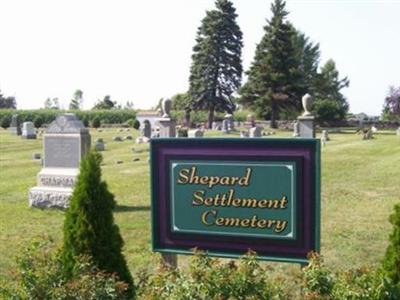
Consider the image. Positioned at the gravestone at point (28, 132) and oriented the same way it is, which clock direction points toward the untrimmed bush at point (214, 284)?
The untrimmed bush is roughly at 12 o'clock from the gravestone.

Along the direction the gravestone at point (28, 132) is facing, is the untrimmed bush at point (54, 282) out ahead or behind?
ahead

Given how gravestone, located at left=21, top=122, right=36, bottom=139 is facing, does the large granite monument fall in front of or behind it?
in front

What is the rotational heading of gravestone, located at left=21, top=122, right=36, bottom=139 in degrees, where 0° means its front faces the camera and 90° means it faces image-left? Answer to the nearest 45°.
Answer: approximately 0°

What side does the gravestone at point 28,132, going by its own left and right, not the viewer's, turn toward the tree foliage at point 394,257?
front

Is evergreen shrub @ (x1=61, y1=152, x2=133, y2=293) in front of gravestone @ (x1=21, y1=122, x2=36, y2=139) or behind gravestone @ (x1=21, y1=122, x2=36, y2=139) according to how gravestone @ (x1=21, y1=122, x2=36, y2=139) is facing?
in front

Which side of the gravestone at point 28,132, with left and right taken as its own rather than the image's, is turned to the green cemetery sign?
front
